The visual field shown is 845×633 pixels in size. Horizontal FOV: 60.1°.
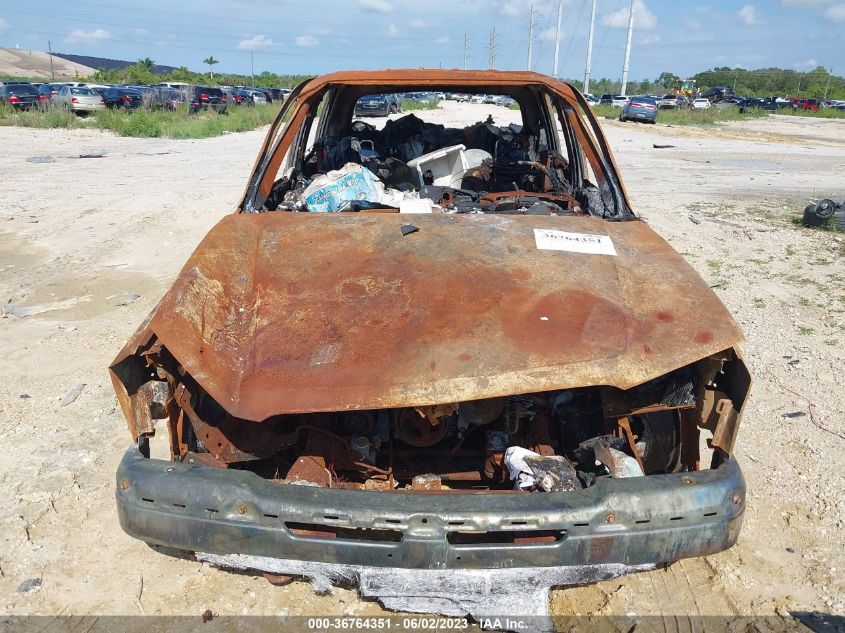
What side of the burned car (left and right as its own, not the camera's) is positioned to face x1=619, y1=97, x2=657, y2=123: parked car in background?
back

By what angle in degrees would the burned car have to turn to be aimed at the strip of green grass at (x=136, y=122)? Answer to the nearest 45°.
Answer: approximately 135° to its right

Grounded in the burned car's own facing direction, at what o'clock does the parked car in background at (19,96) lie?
The parked car in background is roughly at 5 o'clock from the burned car.

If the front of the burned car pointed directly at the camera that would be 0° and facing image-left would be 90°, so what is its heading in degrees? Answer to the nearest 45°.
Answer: approximately 0°

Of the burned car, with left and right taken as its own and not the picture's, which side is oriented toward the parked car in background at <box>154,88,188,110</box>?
back

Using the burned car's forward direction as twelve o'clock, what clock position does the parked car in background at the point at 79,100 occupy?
The parked car in background is roughly at 5 o'clock from the burned car.

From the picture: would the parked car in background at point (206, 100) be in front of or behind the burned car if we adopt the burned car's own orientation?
behind

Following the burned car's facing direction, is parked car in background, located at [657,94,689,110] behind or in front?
behind

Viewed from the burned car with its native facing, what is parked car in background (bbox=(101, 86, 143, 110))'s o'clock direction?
The parked car in background is roughly at 5 o'clock from the burned car.

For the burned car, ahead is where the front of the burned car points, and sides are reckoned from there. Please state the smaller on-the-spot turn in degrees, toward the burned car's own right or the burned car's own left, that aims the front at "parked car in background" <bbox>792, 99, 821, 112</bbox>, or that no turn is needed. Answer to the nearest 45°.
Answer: approximately 135° to the burned car's own left
